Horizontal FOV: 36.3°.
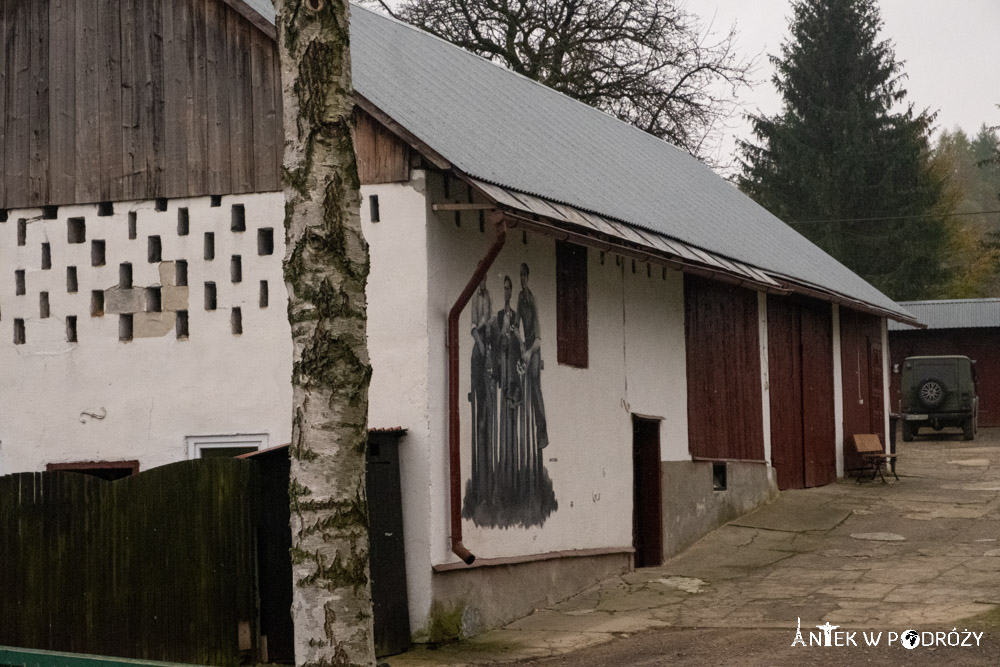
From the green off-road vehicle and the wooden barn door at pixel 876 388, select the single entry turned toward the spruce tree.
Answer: the green off-road vehicle

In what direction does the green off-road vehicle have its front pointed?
away from the camera

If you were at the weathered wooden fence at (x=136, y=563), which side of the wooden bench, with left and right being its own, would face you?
right

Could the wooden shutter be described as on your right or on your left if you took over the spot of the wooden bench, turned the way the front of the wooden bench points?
on your right

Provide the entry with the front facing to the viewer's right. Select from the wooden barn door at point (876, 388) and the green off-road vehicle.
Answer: the wooden barn door

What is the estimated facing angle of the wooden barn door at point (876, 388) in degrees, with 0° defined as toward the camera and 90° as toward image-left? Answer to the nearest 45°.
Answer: approximately 270°

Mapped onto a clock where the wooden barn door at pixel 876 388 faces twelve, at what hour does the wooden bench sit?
The wooden bench is roughly at 3 o'clock from the wooden barn door.

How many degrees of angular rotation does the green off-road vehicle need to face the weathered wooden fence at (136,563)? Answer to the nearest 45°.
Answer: approximately 180°

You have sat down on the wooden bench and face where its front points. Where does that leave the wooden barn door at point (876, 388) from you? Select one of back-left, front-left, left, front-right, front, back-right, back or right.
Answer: back-left

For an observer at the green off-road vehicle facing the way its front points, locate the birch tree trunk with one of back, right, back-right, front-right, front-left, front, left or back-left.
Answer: back

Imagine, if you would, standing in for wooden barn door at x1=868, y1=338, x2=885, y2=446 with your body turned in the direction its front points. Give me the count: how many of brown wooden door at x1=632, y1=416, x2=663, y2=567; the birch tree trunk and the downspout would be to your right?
3

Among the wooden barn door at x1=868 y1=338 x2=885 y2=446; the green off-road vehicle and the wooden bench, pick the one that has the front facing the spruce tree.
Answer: the green off-road vehicle

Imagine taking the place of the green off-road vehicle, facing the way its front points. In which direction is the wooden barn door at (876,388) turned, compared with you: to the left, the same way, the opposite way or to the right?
to the right
